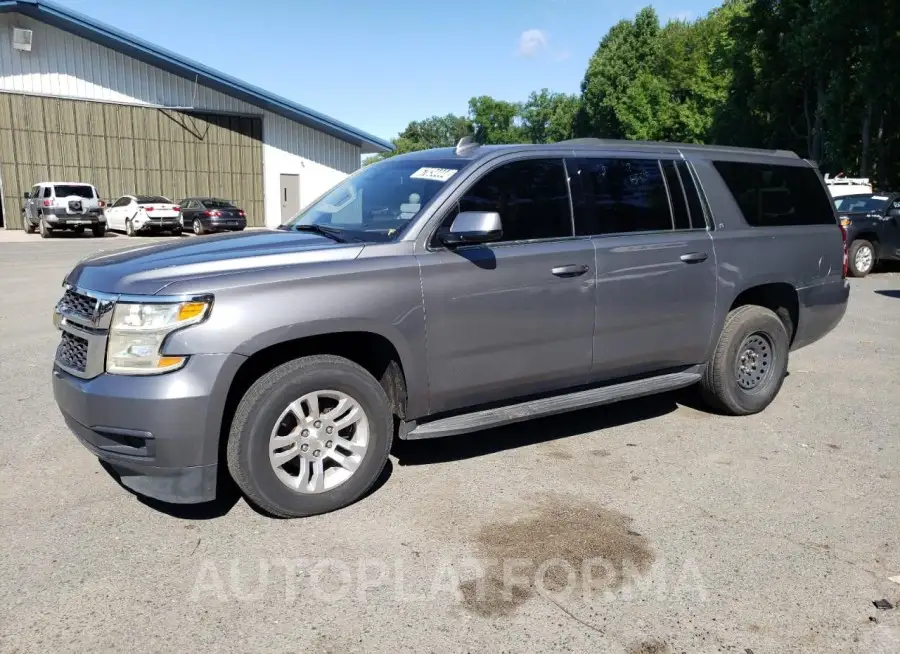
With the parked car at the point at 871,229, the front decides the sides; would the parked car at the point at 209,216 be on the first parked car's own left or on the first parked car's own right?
on the first parked car's own right

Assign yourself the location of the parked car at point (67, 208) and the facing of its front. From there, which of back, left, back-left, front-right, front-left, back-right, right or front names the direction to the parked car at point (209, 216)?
back-right

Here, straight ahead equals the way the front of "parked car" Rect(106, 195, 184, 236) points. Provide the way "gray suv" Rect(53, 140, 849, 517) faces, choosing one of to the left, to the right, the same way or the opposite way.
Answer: to the left

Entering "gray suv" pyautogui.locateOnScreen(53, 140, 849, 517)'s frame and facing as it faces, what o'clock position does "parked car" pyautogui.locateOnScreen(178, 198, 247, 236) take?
The parked car is roughly at 4 o'clock from the gray suv.

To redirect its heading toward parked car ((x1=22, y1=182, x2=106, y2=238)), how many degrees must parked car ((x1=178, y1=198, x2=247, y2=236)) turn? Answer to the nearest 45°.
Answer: approximately 45° to its left

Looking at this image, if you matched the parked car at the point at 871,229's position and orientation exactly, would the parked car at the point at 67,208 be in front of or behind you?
in front

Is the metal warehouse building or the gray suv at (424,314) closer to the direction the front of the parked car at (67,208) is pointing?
the metal warehouse building

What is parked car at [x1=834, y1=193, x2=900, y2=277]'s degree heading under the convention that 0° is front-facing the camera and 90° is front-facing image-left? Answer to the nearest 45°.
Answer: approximately 45°

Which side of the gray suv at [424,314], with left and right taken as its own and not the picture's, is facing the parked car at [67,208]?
right

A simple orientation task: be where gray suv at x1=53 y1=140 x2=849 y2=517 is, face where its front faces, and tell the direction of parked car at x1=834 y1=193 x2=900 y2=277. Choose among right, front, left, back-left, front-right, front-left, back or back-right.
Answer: back

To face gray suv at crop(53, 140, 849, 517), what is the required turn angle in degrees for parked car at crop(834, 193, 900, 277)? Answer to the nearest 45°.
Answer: approximately 45° to its left

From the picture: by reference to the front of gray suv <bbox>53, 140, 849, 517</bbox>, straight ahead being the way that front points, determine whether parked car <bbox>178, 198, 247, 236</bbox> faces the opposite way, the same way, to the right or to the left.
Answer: to the right

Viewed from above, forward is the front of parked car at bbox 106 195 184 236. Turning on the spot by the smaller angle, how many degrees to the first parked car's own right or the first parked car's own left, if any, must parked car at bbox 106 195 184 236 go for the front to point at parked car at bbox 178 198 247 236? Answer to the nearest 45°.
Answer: approximately 135° to the first parked car's own right

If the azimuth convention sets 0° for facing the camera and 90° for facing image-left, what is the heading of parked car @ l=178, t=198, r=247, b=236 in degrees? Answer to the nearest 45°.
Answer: approximately 135°
